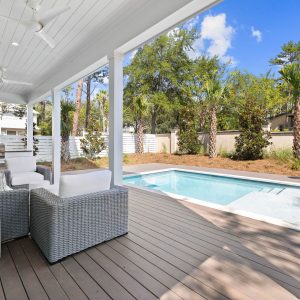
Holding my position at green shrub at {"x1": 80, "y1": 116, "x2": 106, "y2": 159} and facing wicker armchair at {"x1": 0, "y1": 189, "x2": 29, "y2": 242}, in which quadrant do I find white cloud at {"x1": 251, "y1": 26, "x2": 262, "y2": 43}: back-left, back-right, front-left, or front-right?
back-left

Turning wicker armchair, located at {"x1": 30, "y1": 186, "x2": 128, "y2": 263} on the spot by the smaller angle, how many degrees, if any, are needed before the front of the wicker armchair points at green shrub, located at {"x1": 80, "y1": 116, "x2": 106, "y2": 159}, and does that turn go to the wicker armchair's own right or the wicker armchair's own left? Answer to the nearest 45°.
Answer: approximately 45° to the wicker armchair's own right

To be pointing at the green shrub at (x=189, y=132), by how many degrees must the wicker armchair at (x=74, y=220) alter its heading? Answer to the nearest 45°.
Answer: approximately 90° to its right

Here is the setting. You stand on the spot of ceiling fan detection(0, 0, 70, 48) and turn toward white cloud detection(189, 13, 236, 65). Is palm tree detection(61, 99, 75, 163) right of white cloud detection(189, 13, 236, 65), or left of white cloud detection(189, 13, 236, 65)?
left

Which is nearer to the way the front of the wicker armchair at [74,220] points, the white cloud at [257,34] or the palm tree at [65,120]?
the palm tree

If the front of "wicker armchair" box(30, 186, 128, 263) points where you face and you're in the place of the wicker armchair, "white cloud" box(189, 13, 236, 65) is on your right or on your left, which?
on your right

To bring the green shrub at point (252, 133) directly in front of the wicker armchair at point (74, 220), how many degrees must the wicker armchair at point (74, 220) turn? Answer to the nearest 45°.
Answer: approximately 90° to its right

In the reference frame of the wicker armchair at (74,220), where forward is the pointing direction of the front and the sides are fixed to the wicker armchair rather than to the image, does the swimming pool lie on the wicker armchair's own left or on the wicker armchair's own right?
on the wicker armchair's own right

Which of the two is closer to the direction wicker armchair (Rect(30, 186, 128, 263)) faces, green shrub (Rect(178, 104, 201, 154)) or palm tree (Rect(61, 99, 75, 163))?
the palm tree

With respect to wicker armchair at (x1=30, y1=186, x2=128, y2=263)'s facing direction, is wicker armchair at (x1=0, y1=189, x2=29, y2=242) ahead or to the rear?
ahead

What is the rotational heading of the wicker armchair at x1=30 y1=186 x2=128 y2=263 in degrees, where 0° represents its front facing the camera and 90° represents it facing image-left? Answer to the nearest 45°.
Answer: approximately 135°

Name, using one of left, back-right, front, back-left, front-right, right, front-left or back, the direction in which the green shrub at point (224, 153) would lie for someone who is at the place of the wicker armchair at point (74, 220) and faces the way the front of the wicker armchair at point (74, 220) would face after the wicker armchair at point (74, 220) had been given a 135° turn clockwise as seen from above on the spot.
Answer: front-left

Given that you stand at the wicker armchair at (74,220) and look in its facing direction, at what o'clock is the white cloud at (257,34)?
The white cloud is roughly at 3 o'clock from the wicker armchair.
